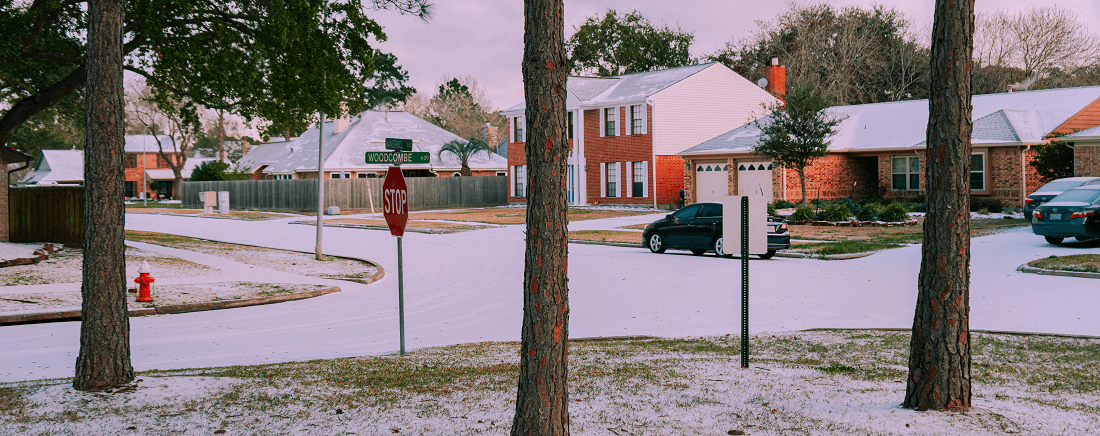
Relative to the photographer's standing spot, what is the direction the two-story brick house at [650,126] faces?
facing the viewer and to the left of the viewer

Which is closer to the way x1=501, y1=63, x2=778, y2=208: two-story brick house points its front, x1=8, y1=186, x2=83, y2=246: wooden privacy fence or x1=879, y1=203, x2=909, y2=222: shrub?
the wooden privacy fence

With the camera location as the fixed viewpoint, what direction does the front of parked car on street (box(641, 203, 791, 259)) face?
facing away from the viewer and to the left of the viewer

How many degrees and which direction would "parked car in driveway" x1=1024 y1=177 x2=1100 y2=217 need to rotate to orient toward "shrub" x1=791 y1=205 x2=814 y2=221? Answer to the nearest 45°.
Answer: approximately 135° to its left

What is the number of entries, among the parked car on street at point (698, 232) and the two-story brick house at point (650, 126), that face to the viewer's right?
0

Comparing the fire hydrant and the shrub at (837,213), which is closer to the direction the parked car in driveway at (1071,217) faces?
the shrub

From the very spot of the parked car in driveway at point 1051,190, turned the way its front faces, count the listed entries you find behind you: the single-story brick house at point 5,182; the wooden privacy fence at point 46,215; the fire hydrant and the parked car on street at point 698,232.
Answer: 4

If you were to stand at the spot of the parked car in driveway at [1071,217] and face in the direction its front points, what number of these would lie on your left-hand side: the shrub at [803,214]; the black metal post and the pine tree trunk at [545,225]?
1

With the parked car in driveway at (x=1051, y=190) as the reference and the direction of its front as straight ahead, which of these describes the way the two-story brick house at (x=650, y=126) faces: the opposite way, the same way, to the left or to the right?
the opposite way

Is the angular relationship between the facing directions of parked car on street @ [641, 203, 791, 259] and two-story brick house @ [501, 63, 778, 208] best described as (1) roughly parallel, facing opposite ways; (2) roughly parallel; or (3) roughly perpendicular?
roughly perpendicular

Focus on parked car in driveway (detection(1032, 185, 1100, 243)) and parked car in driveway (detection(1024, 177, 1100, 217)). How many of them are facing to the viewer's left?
0

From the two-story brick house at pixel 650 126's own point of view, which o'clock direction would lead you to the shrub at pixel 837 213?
The shrub is roughly at 10 o'clock from the two-story brick house.
